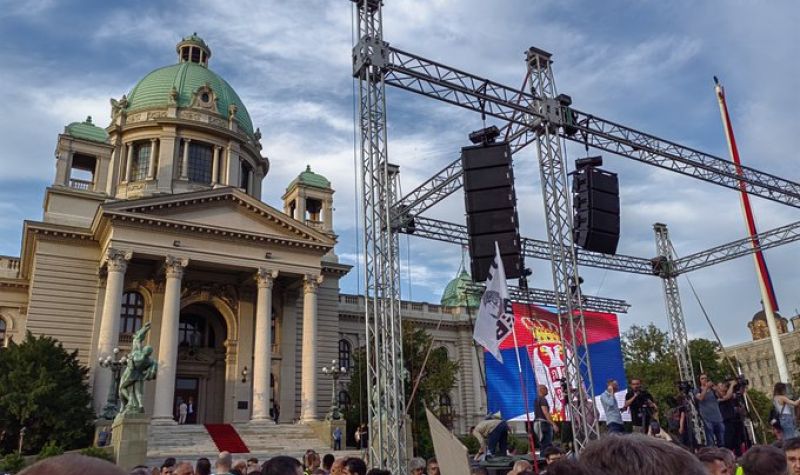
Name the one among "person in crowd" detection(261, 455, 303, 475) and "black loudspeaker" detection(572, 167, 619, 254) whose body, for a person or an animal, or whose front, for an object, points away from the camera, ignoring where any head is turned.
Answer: the person in crowd

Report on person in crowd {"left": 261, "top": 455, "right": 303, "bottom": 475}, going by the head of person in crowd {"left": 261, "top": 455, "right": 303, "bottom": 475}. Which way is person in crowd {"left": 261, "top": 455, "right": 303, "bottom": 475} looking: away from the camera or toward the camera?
away from the camera

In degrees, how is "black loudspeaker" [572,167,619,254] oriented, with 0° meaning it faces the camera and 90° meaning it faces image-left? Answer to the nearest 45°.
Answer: approximately 315°

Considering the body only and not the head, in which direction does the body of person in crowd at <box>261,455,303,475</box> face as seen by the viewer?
away from the camera

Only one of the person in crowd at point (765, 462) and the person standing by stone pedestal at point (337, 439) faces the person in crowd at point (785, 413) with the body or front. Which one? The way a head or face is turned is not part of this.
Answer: the person in crowd at point (765, 462)

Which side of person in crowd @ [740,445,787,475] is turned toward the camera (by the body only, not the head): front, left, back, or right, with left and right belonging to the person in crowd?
back

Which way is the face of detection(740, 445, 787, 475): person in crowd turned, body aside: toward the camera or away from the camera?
away from the camera
